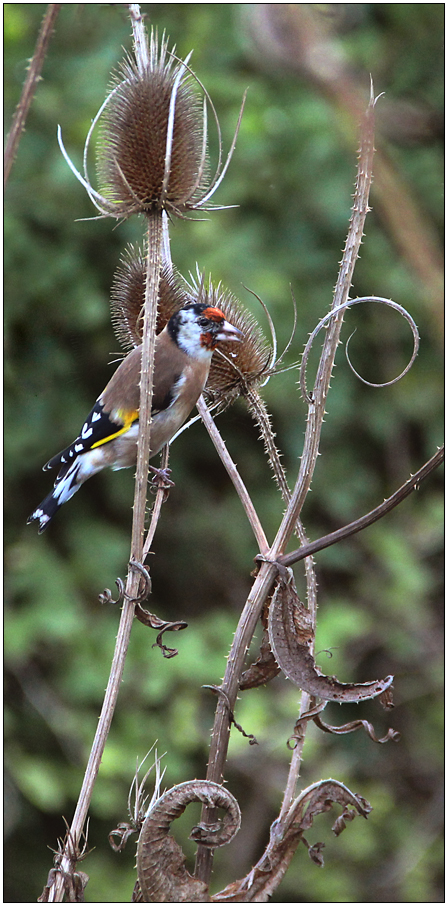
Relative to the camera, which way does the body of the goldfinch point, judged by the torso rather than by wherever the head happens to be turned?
to the viewer's right
